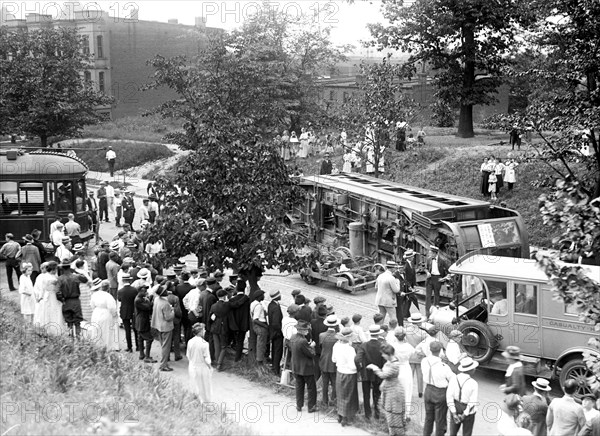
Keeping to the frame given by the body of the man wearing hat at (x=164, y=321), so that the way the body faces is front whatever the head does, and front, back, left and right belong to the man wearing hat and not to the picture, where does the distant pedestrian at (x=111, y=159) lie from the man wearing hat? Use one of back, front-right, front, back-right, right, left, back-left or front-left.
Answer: front-left

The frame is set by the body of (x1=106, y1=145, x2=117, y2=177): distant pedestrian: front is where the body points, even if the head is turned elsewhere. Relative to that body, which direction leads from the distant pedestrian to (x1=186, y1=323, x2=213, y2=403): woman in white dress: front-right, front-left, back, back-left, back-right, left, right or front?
front

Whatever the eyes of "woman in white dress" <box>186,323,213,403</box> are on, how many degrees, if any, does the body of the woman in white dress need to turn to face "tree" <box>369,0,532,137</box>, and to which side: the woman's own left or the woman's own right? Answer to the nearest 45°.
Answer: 0° — they already face it

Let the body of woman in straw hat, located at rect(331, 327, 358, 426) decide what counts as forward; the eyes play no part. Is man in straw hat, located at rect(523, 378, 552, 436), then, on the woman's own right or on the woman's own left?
on the woman's own right

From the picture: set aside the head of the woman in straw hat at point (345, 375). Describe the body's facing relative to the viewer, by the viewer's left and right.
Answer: facing away from the viewer

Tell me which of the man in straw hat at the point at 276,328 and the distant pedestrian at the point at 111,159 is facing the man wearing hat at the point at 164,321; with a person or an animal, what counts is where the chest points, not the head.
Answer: the distant pedestrian

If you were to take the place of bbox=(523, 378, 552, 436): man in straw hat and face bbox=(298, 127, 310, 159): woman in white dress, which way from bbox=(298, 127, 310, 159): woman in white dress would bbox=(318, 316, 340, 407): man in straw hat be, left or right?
left

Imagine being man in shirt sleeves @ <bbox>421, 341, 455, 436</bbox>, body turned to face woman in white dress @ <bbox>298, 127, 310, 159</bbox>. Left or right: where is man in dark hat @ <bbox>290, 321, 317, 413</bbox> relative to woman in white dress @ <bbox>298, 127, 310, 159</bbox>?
left

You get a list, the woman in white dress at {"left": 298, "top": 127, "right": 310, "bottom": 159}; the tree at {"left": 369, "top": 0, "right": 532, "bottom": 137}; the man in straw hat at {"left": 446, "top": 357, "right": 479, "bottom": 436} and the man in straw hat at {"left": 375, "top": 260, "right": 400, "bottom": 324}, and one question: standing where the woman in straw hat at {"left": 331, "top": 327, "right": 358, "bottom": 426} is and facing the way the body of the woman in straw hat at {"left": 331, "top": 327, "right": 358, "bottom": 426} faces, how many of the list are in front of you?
3

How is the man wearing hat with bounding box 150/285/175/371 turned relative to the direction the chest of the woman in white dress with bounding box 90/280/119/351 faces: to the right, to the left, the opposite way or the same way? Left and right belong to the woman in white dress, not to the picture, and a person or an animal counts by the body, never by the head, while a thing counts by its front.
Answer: the same way

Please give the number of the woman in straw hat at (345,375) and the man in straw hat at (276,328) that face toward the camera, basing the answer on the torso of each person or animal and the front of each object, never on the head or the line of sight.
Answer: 0

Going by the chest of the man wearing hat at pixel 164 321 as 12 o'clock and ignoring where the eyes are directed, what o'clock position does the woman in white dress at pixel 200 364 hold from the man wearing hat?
The woman in white dress is roughly at 4 o'clock from the man wearing hat.

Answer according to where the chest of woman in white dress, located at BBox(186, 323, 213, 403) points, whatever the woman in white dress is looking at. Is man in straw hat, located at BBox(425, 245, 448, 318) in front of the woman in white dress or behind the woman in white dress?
in front
